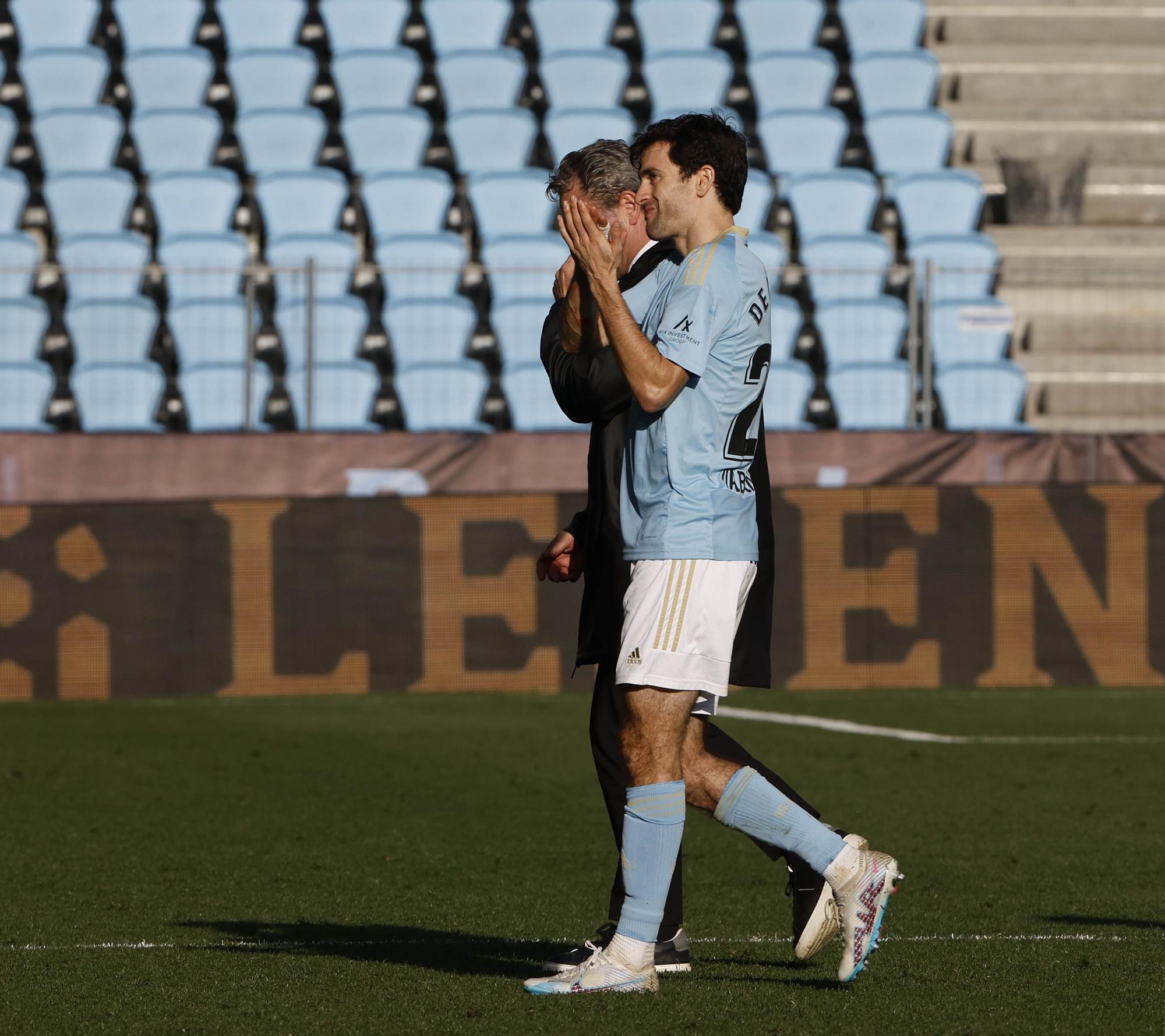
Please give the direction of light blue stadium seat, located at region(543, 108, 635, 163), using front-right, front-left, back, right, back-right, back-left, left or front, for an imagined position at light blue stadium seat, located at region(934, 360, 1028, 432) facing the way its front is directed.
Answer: back-right

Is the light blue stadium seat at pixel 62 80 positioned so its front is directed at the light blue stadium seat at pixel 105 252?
yes

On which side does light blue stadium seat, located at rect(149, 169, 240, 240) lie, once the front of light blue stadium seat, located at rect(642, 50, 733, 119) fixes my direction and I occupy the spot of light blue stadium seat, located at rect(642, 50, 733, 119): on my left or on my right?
on my right

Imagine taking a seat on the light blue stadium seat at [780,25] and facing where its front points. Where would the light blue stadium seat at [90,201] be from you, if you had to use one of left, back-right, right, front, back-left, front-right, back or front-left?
front-right

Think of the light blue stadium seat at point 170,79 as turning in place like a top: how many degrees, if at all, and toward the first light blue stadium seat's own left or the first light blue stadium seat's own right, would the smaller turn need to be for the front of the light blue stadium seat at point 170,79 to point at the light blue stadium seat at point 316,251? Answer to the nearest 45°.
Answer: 0° — it already faces it

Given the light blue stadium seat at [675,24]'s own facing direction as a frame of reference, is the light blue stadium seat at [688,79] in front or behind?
in front

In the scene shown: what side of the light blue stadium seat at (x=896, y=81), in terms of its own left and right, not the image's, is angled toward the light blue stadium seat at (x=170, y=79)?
right

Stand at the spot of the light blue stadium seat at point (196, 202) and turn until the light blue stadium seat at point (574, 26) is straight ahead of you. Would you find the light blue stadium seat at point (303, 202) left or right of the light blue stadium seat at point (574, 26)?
right

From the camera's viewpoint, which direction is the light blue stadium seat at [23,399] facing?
toward the camera

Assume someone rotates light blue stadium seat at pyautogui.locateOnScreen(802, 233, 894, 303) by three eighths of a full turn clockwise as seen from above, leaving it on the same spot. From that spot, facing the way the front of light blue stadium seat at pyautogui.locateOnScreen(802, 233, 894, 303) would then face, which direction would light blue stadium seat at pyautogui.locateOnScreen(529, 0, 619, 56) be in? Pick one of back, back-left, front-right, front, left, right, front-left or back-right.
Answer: front

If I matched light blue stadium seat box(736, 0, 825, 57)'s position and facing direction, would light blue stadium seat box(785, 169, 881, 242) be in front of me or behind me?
in front

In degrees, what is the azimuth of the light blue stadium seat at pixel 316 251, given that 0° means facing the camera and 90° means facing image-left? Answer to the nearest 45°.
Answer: approximately 0°

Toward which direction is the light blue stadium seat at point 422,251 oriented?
toward the camera

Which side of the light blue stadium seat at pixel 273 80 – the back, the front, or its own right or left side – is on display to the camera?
front

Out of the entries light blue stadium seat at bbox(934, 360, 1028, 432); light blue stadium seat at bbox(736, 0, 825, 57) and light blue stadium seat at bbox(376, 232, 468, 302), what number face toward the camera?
3
